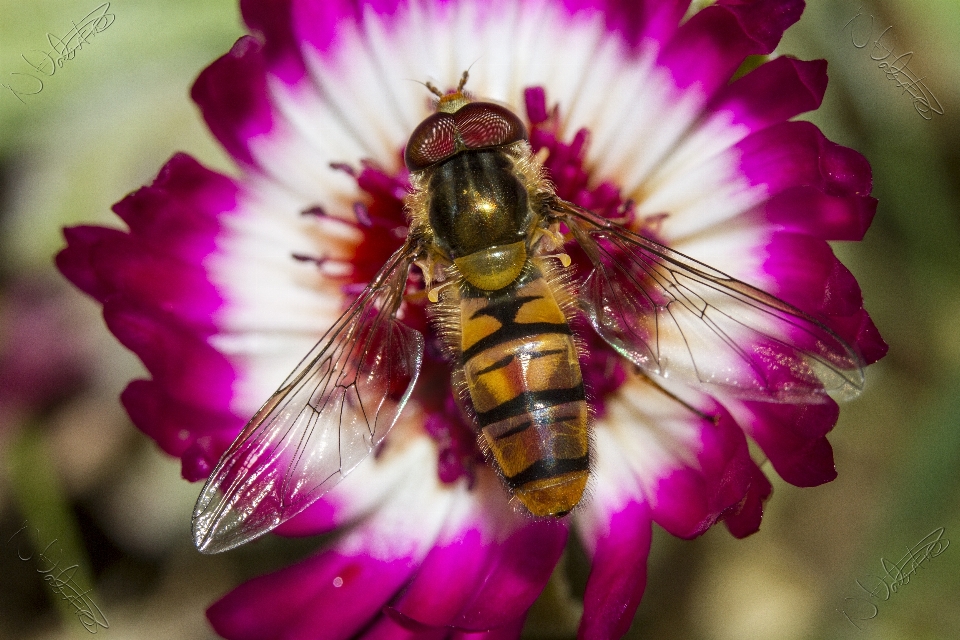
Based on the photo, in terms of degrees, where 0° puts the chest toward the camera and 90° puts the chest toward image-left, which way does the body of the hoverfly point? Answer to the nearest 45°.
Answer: approximately 180°
